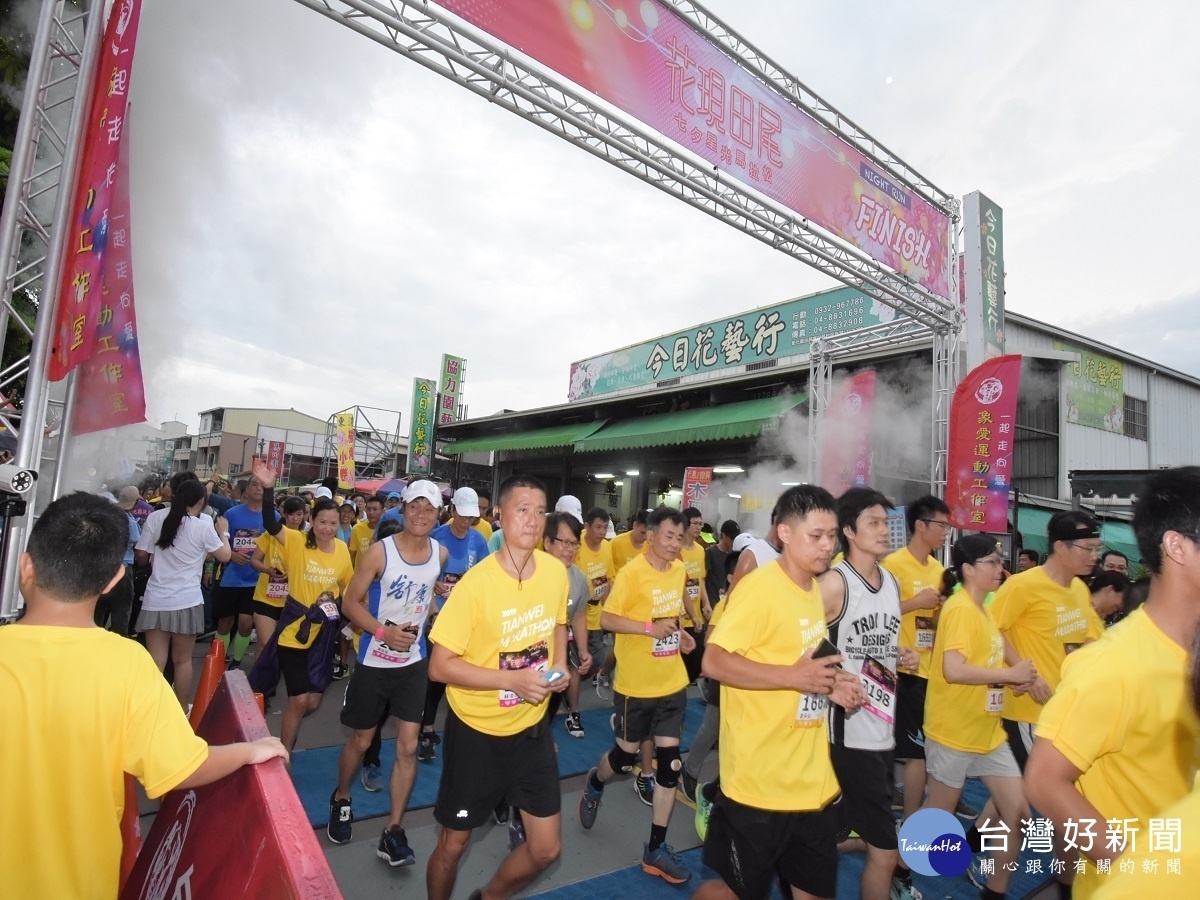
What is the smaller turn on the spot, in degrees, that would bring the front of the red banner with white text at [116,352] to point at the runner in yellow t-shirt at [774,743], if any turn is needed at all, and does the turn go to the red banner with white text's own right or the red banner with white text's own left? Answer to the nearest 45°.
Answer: approximately 45° to the red banner with white text's own left

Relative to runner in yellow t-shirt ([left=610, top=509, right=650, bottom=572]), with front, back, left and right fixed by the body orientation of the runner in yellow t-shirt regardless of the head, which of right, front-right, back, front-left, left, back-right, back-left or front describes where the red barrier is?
front-right

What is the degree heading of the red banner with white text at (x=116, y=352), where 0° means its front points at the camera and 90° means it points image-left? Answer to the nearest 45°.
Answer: approximately 0°

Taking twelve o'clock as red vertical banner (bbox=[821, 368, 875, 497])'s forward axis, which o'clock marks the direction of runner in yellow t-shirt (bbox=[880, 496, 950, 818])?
The runner in yellow t-shirt is roughly at 12 o'clock from the red vertical banner.
